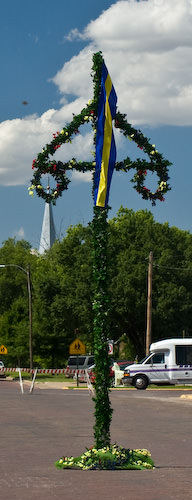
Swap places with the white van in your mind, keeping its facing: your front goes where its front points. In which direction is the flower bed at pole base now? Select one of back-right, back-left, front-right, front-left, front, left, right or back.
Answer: left

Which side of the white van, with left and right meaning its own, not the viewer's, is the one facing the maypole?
left

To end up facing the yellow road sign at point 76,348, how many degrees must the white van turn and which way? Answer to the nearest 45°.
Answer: approximately 45° to its right

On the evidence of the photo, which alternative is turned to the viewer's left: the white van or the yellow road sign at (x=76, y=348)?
the white van

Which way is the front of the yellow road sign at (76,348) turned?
toward the camera

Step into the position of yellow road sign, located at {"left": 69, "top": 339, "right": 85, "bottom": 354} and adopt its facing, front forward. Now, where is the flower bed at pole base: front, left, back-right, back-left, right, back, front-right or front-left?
front

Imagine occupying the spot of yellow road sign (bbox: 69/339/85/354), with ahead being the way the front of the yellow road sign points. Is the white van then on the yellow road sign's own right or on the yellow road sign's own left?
on the yellow road sign's own left

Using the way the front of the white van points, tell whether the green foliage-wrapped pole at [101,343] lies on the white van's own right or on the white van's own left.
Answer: on the white van's own left

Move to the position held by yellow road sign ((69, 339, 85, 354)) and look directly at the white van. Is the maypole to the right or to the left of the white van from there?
right

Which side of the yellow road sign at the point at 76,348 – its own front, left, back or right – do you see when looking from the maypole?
front

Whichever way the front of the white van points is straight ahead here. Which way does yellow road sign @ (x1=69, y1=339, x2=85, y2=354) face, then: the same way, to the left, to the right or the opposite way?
to the left

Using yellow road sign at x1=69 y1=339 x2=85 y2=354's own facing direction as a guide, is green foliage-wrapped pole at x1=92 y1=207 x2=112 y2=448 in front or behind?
in front

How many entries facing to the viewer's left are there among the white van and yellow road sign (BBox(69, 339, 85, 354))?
1

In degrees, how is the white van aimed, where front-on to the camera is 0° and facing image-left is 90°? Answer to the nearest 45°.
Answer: approximately 90°
